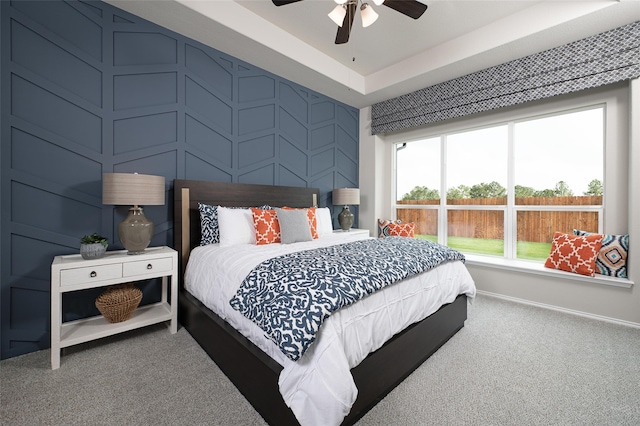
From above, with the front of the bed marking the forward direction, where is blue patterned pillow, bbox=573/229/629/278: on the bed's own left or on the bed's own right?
on the bed's own left

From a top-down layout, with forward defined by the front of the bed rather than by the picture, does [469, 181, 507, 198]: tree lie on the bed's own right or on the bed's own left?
on the bed's own left

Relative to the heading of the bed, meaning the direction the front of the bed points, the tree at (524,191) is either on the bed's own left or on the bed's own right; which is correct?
on the bed's own left

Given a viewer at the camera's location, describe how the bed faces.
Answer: facing the viewer and to the right of the viewer

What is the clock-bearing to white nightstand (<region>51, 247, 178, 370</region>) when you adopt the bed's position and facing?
The white nightstand is roughly at 5 o'clock from the bed.

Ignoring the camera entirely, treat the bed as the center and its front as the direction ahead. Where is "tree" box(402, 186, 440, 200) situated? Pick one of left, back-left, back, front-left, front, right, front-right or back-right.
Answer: left

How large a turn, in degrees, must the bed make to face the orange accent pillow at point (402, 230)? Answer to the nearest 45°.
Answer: approximately 90° to its left

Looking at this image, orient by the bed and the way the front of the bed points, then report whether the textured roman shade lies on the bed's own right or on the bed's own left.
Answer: on the bed's own left

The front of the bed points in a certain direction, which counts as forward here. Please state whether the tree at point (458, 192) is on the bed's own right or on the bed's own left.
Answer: on the bed's own left

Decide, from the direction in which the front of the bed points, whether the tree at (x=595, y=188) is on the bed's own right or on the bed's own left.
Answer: on the bed's own left

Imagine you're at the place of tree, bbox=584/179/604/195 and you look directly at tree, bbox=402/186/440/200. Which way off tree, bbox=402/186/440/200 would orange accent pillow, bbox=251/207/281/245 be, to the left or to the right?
left

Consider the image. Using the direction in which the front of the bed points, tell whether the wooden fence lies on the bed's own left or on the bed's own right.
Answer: on the bed's own left

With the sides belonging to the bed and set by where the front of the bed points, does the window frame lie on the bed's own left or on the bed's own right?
on the bed's own left
